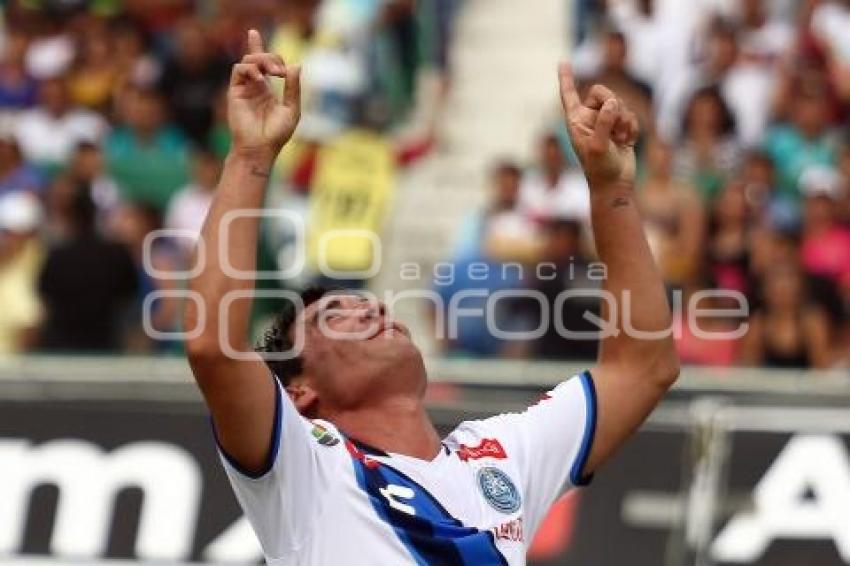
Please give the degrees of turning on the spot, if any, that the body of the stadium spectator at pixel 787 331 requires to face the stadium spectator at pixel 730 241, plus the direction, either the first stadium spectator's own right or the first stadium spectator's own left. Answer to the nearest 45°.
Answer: approximately 135° to the first stadium spectator's own right

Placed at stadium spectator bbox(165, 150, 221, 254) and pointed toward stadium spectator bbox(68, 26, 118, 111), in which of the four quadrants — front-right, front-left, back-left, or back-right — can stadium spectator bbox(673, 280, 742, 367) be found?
back-right

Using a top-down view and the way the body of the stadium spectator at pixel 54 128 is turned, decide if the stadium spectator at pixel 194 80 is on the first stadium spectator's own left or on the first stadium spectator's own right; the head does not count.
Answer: on the first stadium spectator's own left

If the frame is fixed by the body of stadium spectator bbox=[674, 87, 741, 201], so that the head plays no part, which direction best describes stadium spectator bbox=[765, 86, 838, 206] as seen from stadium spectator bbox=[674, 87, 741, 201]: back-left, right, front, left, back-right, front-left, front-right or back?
left

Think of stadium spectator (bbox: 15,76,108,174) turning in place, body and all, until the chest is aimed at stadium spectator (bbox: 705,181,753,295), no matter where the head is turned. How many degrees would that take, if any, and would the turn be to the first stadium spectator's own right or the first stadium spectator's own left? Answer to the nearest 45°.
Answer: approximately 45° to the first stadium spectator's own left

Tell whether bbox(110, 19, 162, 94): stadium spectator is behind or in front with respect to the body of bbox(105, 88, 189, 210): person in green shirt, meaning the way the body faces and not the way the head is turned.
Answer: behind

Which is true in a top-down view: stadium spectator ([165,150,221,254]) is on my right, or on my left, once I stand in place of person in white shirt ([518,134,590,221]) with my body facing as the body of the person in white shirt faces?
on my right

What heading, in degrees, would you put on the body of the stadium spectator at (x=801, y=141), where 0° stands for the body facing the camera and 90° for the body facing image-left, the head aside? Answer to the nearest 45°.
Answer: approximately 0°

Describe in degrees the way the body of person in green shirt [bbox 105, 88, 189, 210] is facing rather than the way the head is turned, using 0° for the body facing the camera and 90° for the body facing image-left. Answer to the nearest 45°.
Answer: approximately 0°

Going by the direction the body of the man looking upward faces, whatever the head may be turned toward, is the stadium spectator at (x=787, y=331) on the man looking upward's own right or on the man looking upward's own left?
on the man looking upward's own left

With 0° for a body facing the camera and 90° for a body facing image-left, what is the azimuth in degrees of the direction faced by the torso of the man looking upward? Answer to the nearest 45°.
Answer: approximately 315°
